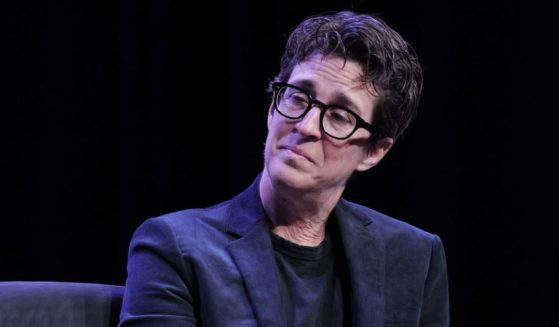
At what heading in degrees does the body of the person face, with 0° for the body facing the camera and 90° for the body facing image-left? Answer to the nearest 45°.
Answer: approximately 0°

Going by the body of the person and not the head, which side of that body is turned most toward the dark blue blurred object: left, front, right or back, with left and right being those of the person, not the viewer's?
right

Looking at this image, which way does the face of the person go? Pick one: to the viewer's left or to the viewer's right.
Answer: to the viewer's left
